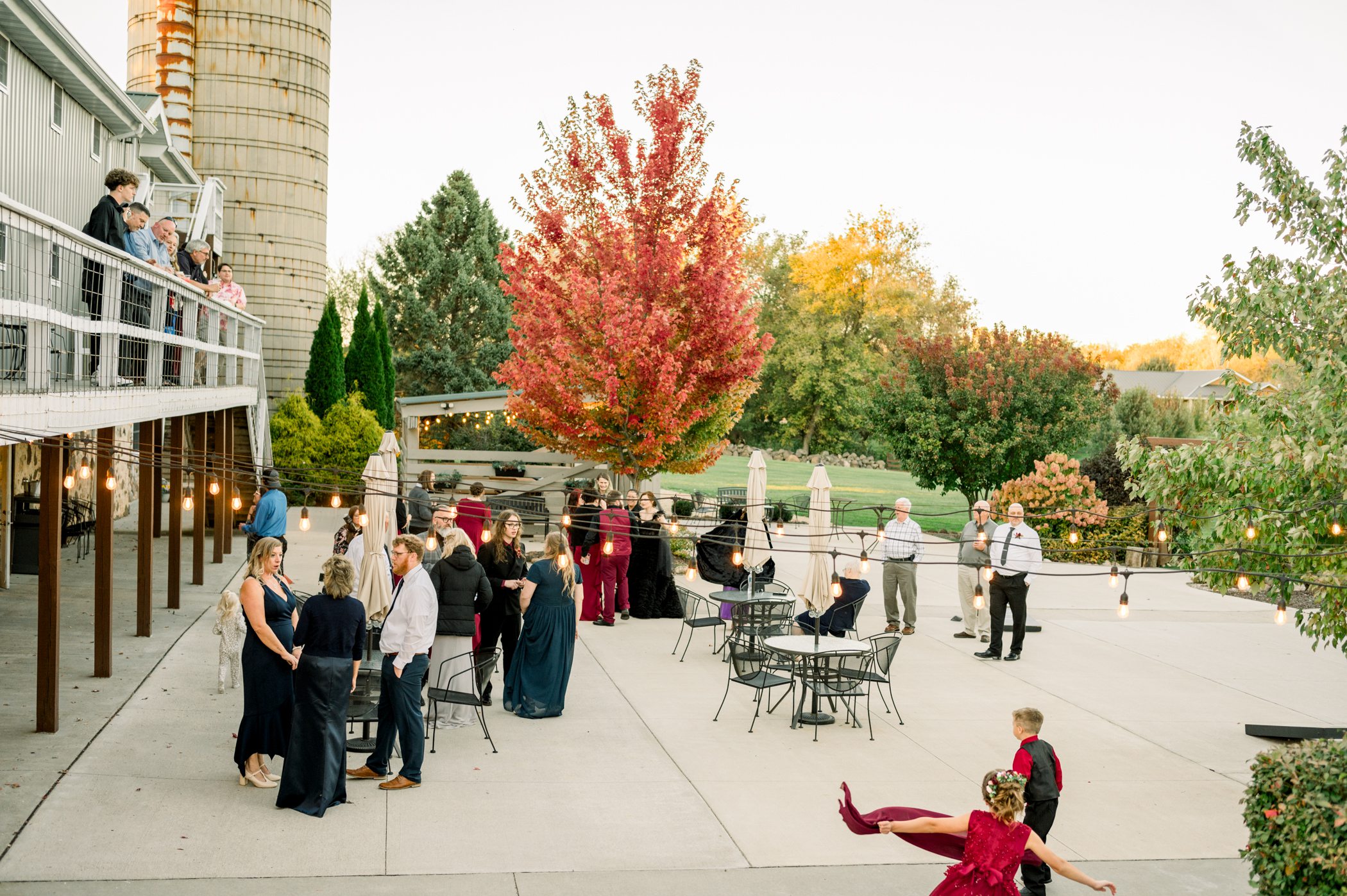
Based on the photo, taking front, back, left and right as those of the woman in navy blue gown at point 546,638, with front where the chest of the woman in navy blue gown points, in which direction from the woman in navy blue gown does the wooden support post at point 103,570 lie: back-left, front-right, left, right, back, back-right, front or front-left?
front-left

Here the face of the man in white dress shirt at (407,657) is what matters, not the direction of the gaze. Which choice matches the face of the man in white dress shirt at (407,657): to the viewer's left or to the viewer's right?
to the viewer's left

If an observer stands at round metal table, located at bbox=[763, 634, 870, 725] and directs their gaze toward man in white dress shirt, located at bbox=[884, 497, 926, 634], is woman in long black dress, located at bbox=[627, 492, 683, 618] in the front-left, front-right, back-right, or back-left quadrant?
front-left

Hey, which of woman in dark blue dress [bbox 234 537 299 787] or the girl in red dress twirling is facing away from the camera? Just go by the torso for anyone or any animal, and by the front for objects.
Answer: the girl in red dress twirling

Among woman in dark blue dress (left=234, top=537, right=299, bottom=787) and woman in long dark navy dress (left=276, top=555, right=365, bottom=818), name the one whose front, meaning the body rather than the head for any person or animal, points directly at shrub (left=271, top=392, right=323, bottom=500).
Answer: the woman in long dark navy dress

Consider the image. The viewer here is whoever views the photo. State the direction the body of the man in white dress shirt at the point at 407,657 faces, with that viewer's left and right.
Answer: facing to the left of the viewer

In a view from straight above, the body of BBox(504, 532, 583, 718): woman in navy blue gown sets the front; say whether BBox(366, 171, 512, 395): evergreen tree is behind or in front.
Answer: in front

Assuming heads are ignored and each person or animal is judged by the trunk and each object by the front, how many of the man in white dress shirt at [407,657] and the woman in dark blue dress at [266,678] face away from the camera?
0

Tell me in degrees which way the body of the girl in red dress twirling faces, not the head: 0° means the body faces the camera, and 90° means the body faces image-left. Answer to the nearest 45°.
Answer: approximately 180°

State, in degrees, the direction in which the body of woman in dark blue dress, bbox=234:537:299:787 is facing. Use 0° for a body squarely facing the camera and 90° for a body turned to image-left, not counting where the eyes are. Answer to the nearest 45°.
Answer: approximately 315°

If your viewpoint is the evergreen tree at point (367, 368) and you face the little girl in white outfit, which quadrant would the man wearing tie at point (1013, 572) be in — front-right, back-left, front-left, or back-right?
front-left

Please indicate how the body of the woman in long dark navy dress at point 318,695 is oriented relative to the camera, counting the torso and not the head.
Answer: away from the camera

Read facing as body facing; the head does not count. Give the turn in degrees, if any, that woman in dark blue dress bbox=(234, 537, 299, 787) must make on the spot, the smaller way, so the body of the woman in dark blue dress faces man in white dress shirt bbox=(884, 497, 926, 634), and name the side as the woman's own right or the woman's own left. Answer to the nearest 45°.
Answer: approximately 90° to the woman's own left

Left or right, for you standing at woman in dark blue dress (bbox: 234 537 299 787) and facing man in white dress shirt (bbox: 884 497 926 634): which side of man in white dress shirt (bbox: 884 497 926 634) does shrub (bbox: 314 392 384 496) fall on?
left

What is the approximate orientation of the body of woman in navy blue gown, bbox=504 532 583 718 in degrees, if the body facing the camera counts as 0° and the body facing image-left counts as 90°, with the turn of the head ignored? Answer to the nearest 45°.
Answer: approximately 135°

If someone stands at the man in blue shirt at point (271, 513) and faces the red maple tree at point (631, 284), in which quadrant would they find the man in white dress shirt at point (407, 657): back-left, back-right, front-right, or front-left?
back-right

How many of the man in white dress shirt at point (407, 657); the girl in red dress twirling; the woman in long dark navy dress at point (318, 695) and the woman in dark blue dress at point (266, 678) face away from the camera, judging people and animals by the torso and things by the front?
2
